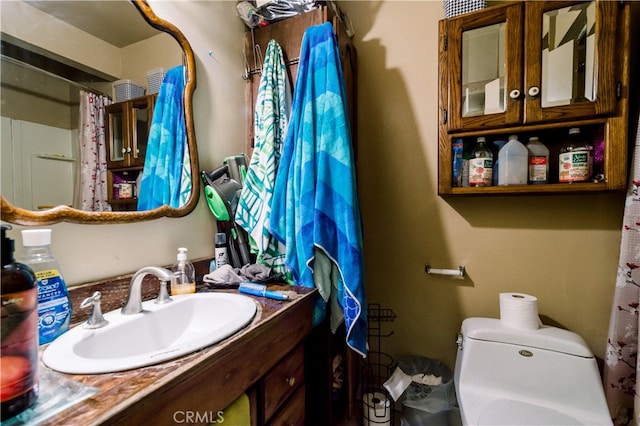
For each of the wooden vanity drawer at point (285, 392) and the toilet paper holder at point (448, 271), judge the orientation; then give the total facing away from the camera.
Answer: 0

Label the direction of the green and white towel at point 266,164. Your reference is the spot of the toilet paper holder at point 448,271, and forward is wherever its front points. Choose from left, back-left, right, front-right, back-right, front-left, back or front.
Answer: front-right

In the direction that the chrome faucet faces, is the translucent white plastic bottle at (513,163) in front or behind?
in front

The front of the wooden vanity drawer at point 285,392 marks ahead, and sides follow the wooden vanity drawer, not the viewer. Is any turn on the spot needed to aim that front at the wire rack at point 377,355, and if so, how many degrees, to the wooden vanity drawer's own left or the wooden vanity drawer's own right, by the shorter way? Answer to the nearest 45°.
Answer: approximately 90° to the wooden vanity drawer's own left

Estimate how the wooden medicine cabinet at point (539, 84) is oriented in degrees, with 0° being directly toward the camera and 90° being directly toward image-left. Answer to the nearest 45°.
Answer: approximately 45°

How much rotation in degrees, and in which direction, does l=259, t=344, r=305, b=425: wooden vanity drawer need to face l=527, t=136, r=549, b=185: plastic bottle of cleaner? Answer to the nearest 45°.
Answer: approximately 45° to its left

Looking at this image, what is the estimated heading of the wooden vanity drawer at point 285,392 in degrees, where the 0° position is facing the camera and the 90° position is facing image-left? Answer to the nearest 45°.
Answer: approximately 315°

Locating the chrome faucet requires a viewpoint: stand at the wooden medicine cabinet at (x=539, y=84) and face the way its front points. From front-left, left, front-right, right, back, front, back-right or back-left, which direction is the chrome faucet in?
front

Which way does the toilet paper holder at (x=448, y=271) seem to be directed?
toward the camera

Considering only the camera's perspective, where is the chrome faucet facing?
facing the viewer and to the right of the viewer
